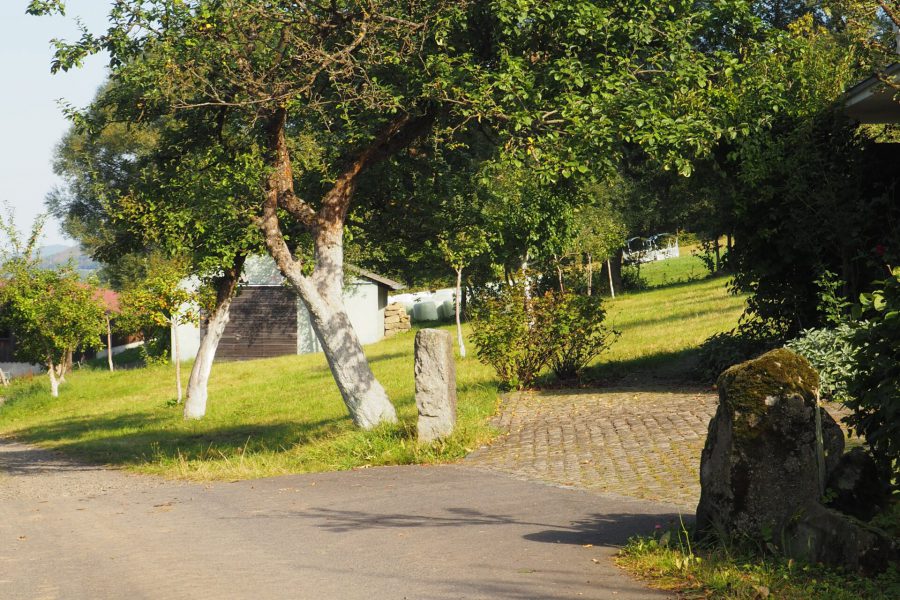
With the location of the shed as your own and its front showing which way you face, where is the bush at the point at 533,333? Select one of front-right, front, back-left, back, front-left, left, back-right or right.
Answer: front

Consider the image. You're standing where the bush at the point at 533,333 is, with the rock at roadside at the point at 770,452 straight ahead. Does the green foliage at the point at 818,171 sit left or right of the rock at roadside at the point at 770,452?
left

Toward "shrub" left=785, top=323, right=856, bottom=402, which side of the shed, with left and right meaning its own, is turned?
front

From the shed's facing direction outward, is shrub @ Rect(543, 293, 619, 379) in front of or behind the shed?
in front

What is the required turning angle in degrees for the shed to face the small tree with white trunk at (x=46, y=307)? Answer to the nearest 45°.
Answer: approximately 45° to its right

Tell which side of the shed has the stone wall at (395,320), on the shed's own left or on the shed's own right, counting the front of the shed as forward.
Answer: on the shed's own left

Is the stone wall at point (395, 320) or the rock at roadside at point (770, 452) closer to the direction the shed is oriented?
the rock at roadside

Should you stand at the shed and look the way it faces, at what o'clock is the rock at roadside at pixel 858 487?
The rock at roadside is roughly at 12 o'clock from the shed.

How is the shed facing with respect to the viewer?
toward the camera

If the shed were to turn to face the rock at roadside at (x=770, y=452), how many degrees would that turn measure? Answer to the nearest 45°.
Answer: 0° — it already faces it

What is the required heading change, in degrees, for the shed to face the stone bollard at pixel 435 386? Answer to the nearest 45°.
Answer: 0° — it already faces it
